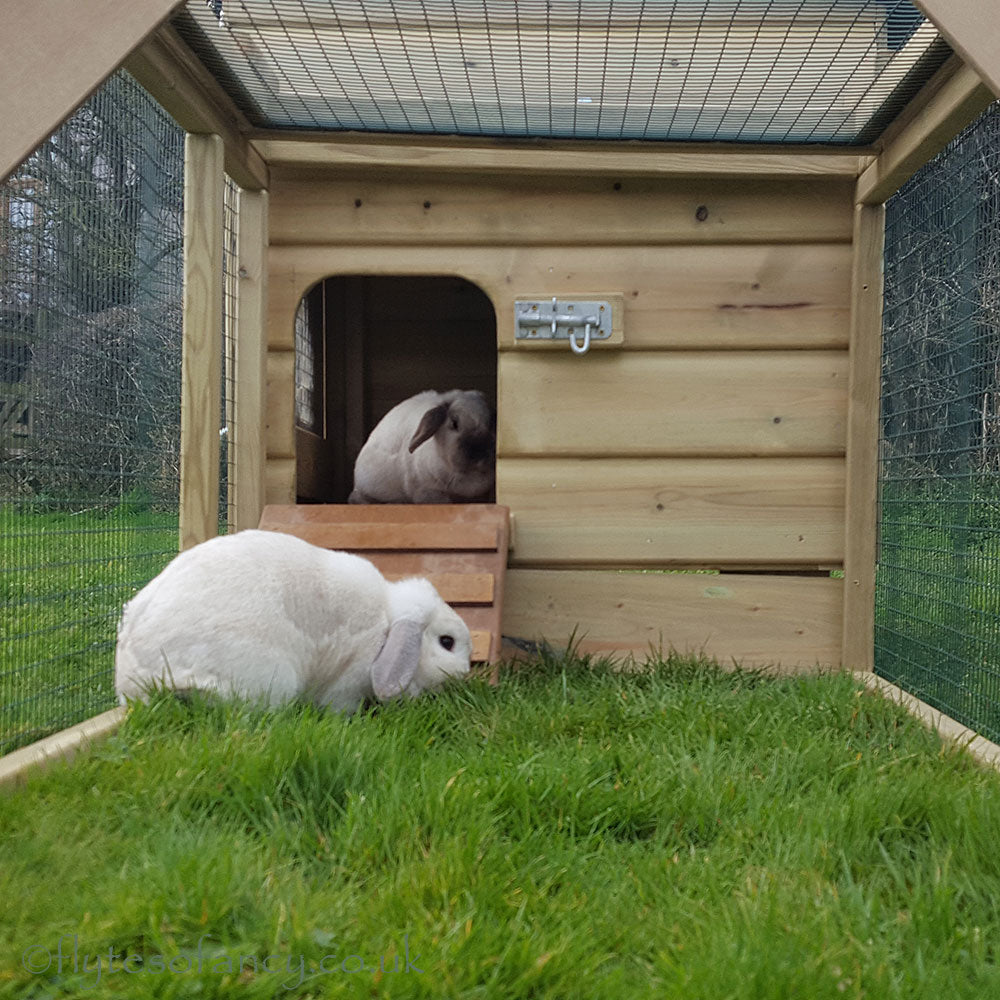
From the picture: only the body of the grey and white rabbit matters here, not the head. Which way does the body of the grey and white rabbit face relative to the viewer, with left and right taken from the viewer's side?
facing the viewer and to the right of the viewer

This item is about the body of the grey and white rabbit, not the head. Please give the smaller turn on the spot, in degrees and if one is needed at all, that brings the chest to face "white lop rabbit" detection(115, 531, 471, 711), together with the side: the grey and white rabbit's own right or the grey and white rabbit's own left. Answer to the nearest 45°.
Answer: approximately 45° to the grey and white rabbit's own right

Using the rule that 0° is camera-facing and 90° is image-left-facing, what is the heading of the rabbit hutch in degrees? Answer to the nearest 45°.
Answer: approximately 0°

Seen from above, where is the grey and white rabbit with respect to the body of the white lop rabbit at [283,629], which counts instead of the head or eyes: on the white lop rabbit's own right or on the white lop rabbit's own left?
on the white lop rabbit's own left

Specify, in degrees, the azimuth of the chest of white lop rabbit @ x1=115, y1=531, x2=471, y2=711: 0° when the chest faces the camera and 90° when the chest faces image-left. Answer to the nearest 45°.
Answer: approximately 270°
